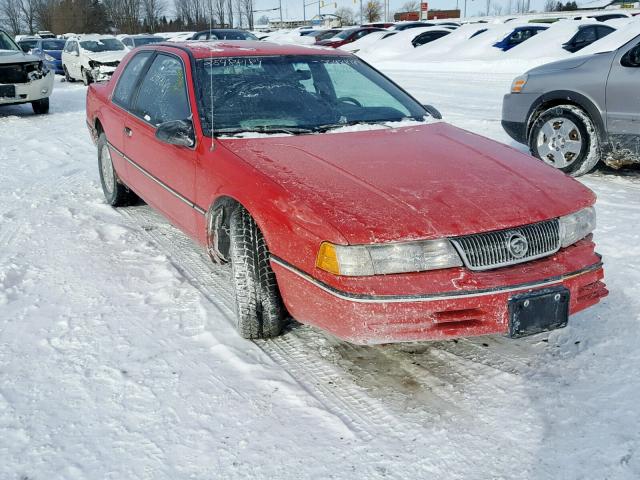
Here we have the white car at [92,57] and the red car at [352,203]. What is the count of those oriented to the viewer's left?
0

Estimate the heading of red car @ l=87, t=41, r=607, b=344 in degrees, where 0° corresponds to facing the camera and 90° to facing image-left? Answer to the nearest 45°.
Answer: approximately 315°

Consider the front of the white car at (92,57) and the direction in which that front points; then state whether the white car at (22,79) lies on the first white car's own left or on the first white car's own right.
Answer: on the first white car's own right

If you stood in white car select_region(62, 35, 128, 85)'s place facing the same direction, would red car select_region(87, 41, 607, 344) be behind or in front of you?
in front

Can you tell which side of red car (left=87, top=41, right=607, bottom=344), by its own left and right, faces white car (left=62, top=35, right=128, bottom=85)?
back

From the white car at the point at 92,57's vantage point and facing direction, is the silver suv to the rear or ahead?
ahead

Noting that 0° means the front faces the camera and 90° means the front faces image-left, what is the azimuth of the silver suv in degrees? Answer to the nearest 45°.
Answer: approximately 90°

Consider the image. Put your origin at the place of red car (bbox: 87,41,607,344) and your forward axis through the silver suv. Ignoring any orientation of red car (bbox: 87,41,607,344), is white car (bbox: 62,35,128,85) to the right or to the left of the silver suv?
left

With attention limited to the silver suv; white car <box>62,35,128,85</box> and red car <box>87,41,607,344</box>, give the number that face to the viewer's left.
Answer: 1

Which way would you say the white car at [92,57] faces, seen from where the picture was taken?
facing the viewer and to the right of the viewer

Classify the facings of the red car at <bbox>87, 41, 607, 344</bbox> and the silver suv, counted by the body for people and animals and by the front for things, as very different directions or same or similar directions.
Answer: very different directions
